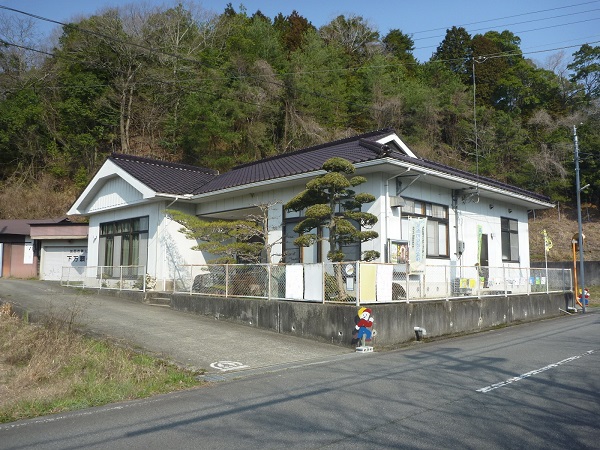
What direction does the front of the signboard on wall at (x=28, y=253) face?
toward the camera

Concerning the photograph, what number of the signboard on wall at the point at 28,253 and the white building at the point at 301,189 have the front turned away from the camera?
0

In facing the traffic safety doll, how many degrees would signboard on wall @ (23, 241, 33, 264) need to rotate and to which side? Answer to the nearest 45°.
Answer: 0° — it already faces it

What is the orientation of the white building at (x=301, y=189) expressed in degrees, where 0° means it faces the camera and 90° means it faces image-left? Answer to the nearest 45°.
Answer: approximately 45°

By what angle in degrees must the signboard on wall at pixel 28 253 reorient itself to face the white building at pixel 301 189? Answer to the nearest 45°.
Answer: approximately 45° to its left
